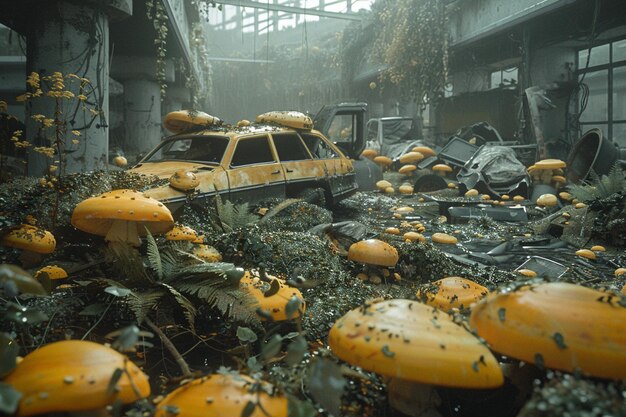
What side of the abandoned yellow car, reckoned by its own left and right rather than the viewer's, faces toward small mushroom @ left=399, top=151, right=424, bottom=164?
back

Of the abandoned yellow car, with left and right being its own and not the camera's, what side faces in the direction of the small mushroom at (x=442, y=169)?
back

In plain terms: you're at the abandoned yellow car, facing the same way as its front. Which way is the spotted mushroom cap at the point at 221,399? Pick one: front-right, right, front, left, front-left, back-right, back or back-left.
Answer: front-left

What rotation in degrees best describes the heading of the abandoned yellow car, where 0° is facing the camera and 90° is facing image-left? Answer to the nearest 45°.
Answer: approximately 45°

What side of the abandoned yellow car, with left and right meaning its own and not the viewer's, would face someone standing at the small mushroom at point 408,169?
back

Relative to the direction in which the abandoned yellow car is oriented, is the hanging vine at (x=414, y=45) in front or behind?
behind

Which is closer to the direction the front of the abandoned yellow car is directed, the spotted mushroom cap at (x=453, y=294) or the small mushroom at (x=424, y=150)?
the spotted mushroom cap

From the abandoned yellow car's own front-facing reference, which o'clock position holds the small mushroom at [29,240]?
The small mushroom is roughly at 11 o'clock from the abandoned yellow car.

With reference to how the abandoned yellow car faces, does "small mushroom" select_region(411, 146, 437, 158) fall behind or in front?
behind
